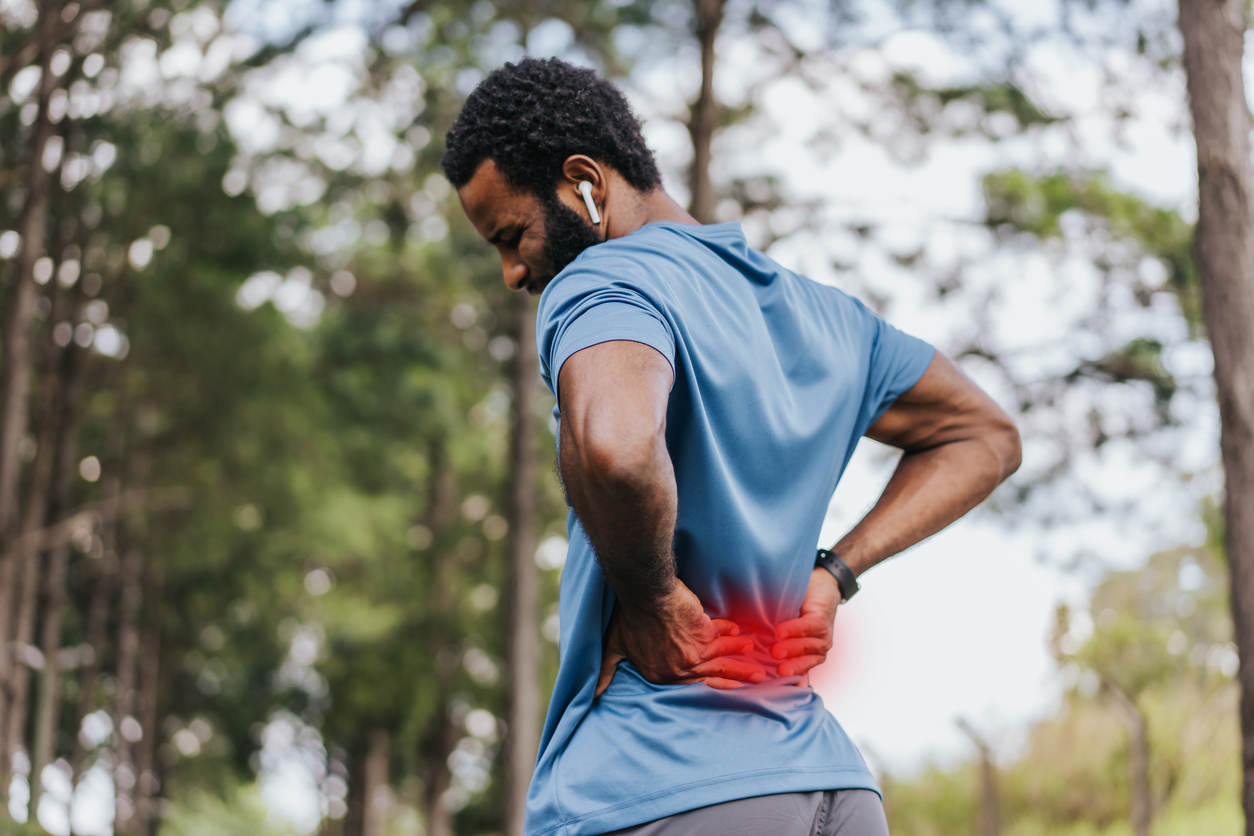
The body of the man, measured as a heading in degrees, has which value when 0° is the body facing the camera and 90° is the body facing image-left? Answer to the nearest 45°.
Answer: approximately 135°

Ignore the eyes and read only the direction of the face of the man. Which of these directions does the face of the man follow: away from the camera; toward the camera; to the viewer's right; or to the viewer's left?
to the viewer's left

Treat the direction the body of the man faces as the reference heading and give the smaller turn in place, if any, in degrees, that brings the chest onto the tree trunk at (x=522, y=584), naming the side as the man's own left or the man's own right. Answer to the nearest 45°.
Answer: approximately 45° to the man's own right

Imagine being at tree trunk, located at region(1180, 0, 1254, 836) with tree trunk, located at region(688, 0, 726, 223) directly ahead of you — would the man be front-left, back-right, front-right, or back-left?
back-left

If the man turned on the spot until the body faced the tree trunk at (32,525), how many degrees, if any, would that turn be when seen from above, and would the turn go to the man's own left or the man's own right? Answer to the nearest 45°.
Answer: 0° — they already face it

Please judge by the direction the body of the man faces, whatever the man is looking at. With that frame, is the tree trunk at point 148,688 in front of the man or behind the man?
in front

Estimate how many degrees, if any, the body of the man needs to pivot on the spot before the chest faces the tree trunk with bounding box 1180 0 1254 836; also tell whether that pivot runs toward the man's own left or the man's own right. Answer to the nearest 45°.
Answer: approximately 90° to the man's own right

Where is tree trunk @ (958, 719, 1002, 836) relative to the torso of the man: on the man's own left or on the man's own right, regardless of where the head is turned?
on the man's own right

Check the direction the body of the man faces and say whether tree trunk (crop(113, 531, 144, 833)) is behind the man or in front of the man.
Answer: in front

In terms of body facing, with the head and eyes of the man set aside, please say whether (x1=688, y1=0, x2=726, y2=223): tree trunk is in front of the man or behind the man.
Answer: in front
